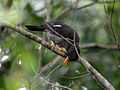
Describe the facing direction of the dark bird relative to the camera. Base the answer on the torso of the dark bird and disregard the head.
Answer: to the viewer's right
